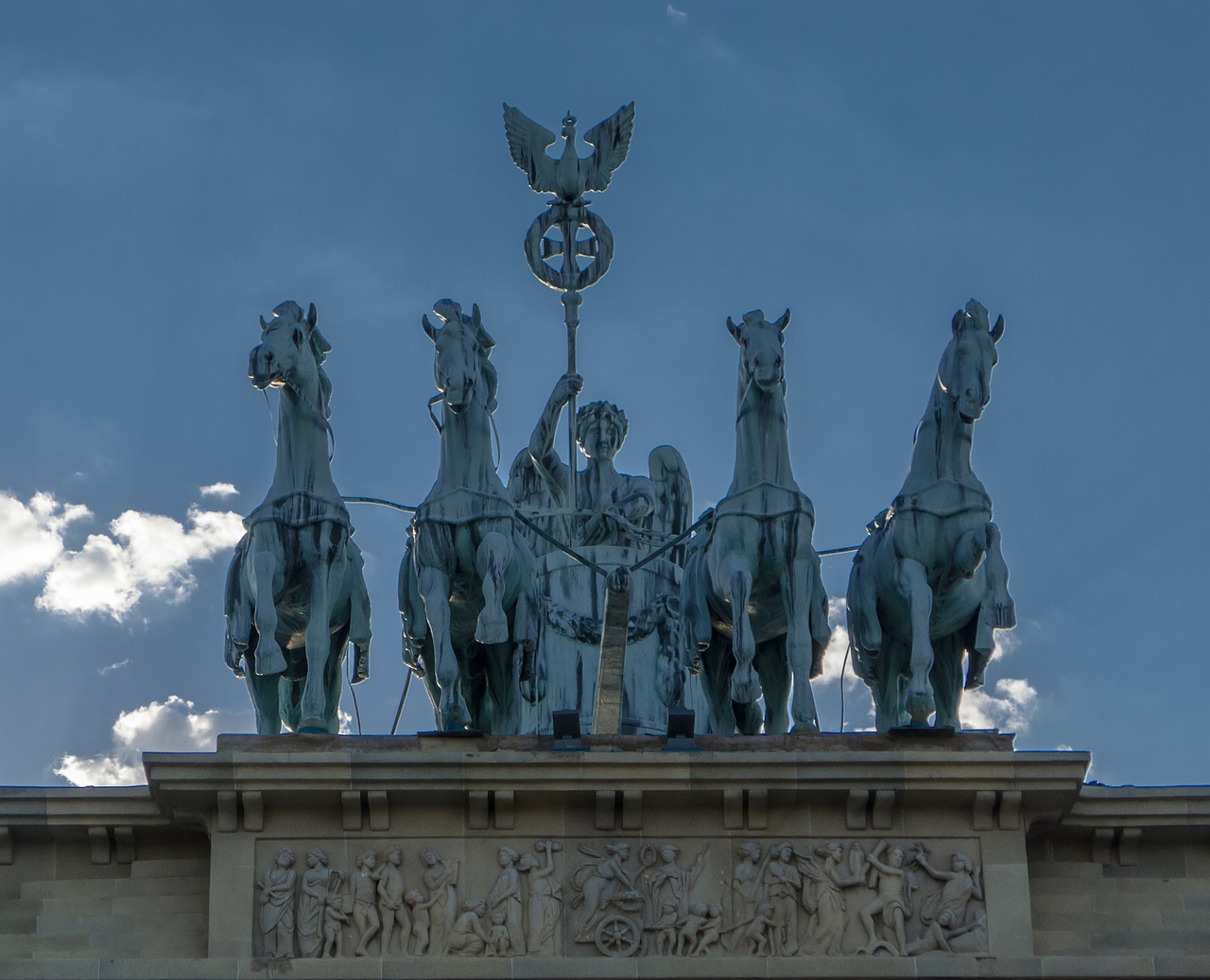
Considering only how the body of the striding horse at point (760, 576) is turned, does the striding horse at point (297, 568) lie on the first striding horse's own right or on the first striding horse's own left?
on the first striding horse's own right

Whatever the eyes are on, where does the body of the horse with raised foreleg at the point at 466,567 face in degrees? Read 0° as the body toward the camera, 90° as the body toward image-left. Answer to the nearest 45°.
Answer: approximately 0°

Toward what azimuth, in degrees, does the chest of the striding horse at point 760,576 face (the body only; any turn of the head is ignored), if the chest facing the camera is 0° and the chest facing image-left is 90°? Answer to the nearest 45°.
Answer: approximately 0°

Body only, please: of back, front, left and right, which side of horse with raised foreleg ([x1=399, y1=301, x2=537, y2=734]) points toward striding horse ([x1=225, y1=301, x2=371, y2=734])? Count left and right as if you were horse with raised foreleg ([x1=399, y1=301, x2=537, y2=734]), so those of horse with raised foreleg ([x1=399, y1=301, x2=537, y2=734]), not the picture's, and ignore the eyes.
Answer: right

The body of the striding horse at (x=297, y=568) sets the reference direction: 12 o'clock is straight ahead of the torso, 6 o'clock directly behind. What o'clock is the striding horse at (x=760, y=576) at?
the striding horse at (x=760, y=576) is roughly at 9 o'clock from the striding horse at (x=297, y=568).

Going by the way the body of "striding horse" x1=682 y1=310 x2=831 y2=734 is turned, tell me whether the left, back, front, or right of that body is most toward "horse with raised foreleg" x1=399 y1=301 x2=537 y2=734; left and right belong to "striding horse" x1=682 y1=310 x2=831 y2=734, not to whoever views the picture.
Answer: right
